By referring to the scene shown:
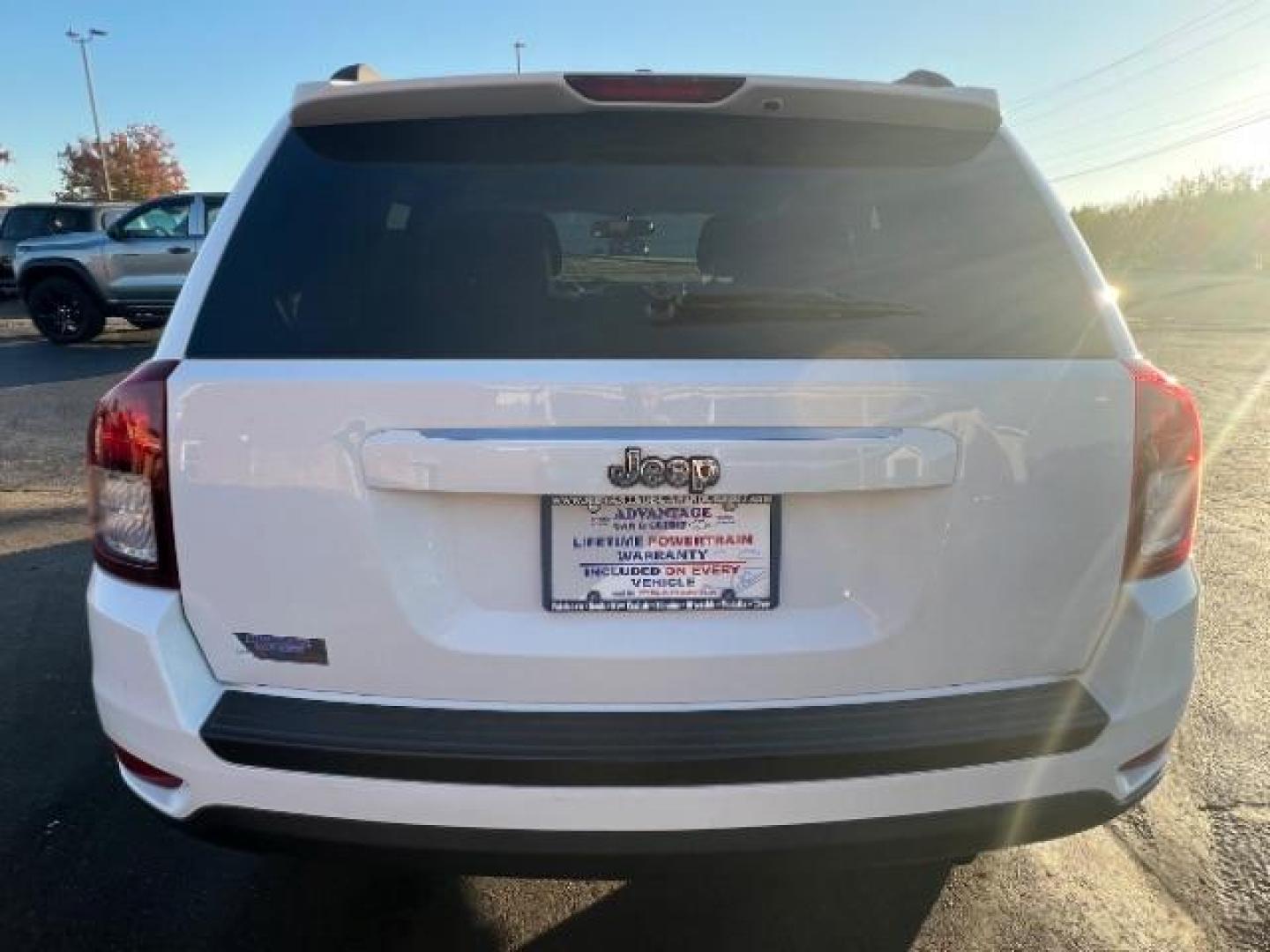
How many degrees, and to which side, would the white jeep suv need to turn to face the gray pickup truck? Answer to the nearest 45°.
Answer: approximately 45° to its left

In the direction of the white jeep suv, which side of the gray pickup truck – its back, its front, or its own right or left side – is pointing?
left

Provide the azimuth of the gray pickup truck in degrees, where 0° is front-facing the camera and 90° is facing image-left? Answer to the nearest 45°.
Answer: approximately 90°

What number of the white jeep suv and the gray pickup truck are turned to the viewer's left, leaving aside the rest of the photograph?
1

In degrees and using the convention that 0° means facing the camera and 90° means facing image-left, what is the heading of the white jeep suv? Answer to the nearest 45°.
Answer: approximately 180°
